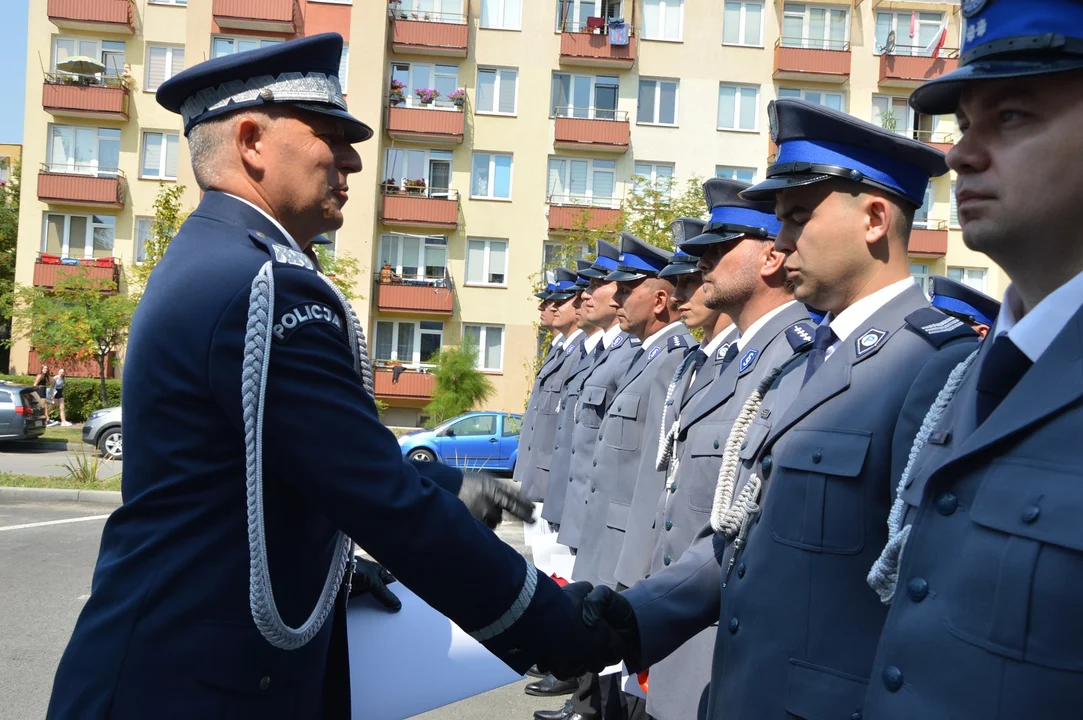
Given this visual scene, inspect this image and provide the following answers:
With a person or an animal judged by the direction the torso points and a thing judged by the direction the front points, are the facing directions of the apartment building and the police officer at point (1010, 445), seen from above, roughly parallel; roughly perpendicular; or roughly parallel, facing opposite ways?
roughly perpendicular

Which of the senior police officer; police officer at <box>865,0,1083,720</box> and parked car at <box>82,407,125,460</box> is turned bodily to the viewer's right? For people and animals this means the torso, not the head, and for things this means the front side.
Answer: the senior police officer

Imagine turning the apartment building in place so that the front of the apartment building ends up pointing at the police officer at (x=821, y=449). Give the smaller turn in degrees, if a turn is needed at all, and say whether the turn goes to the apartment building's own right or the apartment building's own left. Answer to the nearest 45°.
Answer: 0° — it already faces them

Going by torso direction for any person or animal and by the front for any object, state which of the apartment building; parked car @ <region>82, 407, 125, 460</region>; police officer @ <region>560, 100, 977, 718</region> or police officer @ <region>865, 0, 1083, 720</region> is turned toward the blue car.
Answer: the apartment building

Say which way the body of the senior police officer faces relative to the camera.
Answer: to the viewer's right

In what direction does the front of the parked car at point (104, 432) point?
to the viewer's left

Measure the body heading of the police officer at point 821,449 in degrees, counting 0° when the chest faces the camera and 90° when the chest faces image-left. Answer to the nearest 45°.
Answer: approximately 45°

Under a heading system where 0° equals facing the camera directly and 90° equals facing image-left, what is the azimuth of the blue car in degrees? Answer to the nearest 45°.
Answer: approximately 90°

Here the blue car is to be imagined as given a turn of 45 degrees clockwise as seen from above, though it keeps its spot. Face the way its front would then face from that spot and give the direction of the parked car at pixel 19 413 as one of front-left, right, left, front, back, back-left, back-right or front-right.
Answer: front-left

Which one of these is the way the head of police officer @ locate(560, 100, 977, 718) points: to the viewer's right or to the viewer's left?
to the viewer's left

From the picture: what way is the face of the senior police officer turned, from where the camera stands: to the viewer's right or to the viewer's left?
to the viewer's right

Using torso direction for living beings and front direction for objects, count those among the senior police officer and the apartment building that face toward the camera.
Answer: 1

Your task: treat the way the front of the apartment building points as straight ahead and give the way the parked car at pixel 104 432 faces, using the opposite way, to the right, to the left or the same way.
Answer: to the right

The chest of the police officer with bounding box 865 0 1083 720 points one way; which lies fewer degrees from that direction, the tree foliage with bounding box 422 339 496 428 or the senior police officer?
the senior police officer

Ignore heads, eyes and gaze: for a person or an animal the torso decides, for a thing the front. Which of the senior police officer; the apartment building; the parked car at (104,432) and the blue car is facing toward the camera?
the apartment building

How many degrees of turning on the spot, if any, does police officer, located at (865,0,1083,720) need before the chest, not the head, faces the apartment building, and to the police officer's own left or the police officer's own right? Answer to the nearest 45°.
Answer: approximately 90° to the police officer's own right

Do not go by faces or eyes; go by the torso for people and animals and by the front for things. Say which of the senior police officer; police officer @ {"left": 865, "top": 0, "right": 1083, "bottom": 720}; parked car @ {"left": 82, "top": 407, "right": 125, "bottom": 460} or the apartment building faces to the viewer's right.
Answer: the senior police officer

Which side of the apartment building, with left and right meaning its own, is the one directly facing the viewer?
front
